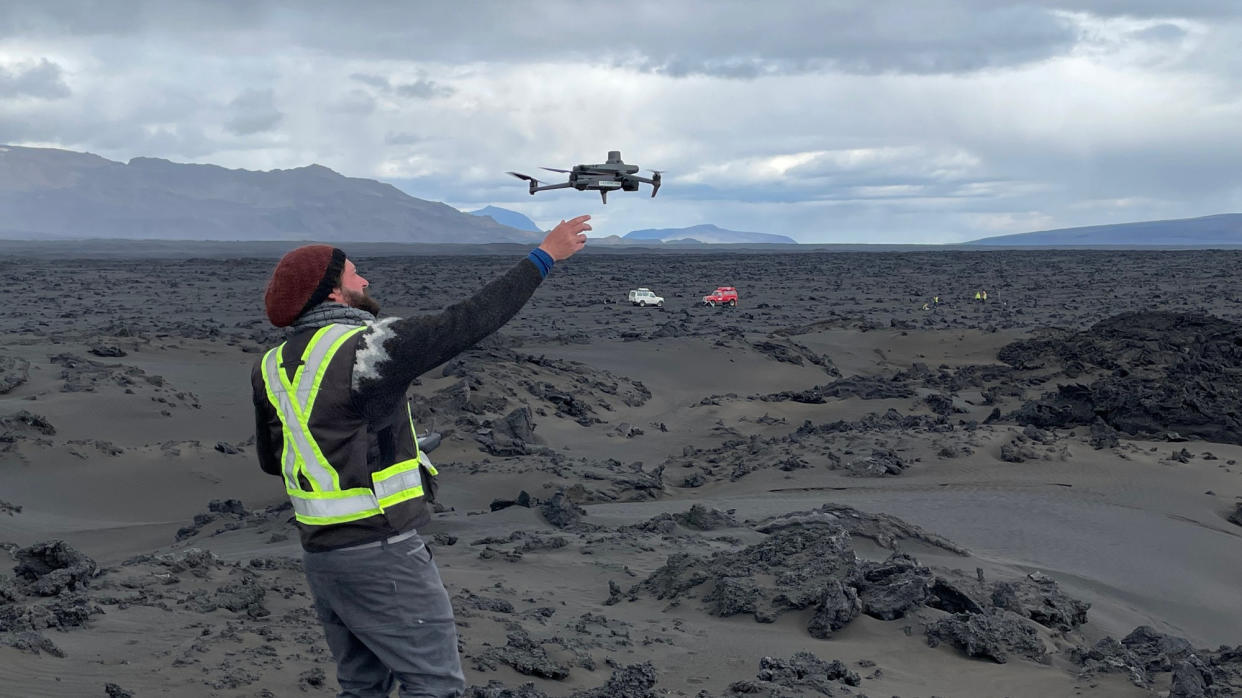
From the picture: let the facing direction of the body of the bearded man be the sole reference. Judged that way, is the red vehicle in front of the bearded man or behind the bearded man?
in front

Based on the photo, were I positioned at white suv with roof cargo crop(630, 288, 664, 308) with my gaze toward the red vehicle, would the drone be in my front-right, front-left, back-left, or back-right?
back-right

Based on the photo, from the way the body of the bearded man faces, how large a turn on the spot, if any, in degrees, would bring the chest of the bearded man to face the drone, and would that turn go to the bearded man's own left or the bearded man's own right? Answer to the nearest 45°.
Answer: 0° — they already face it

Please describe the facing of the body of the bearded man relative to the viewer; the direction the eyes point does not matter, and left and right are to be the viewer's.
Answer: facing away from the viewer and to the right of the viewer

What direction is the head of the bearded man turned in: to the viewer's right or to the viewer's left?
to the viewer's right

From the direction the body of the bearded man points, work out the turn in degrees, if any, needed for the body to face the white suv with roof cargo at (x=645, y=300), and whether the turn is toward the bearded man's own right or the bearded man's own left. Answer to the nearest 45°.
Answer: approximately 45° to the bearded man's own left

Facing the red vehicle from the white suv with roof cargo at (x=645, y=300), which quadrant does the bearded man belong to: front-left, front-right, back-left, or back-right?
back-right
